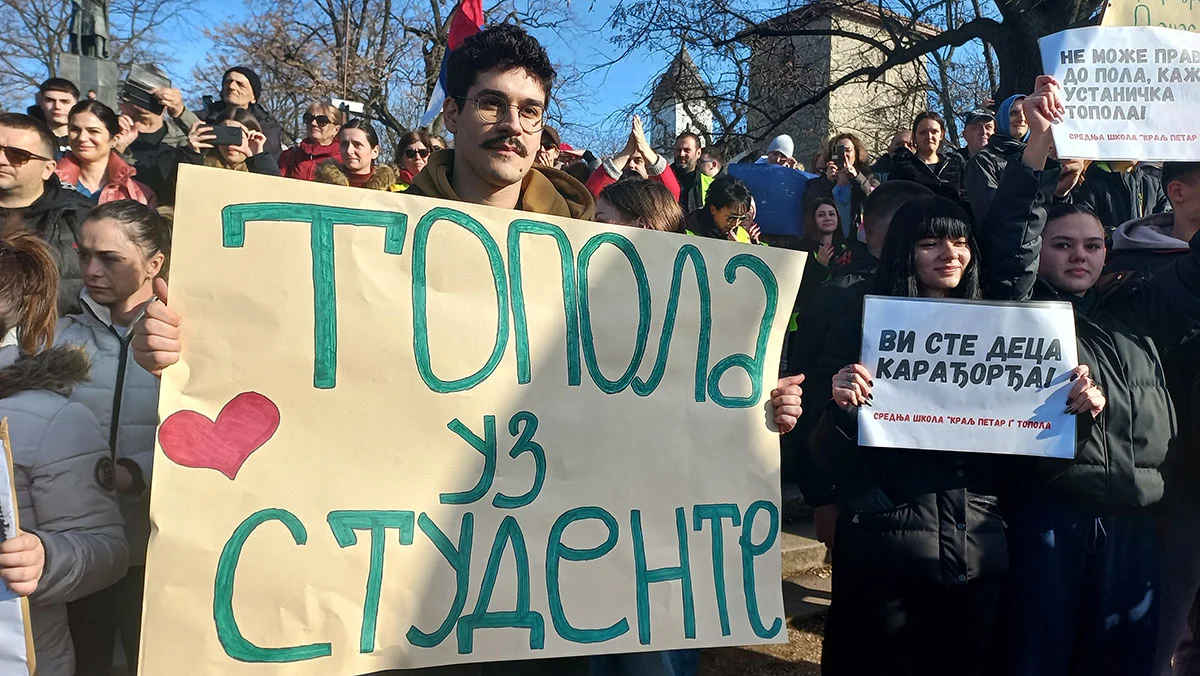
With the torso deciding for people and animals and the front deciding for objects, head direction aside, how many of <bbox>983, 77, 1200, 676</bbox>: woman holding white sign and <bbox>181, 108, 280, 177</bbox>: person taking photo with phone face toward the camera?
2

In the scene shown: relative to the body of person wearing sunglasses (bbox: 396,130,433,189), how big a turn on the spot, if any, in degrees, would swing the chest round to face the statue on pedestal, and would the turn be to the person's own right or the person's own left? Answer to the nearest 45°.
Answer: approximately 180°

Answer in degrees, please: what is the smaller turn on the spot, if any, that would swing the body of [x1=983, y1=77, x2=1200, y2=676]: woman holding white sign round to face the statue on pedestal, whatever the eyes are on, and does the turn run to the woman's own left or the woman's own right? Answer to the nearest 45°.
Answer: approximately 90° to the woman's own right

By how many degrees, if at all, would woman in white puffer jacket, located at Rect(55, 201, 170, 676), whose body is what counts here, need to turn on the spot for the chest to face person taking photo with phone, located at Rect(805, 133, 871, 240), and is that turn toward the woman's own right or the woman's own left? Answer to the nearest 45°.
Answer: approximately 135° to the woman's own left

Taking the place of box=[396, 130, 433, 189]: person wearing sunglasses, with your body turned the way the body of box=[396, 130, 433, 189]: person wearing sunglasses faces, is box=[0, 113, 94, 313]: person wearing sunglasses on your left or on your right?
on your right

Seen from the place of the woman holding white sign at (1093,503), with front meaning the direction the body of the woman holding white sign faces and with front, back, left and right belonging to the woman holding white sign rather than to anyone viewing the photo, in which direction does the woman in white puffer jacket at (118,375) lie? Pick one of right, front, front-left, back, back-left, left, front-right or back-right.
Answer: front-right

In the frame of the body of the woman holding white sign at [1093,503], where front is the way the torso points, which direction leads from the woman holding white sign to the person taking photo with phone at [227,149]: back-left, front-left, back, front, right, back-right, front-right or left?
right

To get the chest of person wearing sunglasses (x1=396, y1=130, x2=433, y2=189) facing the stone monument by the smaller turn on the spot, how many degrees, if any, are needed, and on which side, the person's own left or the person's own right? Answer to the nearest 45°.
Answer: approximately 180°

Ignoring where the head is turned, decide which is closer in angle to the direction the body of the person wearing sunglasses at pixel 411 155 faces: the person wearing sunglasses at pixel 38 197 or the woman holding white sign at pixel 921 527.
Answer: the woman holding white sign
